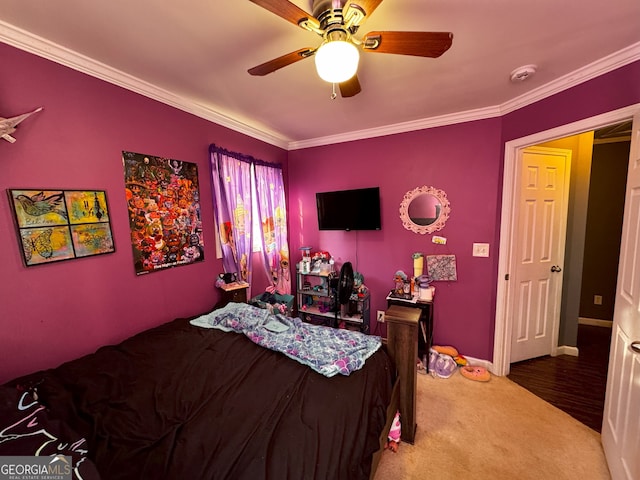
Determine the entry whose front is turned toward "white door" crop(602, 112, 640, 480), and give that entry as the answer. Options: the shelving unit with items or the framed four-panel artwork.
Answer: the framed four-panel artwork

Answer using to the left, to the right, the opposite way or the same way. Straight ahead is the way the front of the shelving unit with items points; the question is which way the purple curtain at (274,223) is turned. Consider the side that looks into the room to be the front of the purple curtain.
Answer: to the left

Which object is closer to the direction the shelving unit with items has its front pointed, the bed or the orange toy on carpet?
the bed

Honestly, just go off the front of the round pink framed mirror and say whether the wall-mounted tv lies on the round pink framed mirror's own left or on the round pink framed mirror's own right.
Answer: on the round pink framed mirror's own right

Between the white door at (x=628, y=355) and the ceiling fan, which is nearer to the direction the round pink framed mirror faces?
the ceiling fan

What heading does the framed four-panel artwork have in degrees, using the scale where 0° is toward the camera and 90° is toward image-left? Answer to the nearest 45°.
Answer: approximately 315°

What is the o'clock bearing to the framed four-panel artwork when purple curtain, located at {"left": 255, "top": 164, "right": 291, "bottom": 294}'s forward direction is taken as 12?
The framed four-panel artwork is roughly at 3 o'clock from the purple curtain.

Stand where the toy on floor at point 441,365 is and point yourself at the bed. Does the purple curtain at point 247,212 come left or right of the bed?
right

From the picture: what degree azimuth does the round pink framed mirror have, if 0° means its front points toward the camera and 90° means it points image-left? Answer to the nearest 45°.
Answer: approximately 0°
